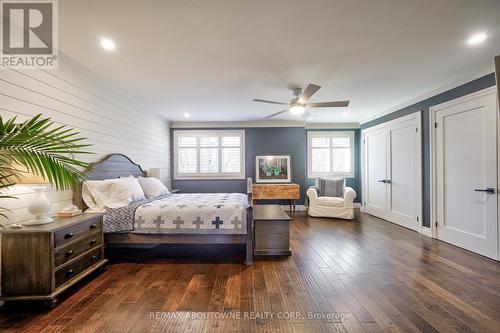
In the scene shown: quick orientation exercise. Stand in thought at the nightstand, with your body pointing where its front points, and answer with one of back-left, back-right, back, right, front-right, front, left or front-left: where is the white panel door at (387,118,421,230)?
front-left

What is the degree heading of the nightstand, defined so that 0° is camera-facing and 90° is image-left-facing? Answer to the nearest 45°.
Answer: approximately 315°

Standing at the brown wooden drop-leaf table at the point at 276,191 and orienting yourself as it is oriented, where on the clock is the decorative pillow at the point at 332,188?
The decorative pillow is roughly at 9 o'clock from the brown wooden drop-leaf table.

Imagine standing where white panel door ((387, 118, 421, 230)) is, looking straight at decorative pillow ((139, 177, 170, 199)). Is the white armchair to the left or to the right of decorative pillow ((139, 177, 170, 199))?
right

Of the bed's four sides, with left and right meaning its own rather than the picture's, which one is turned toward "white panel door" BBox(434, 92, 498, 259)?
front

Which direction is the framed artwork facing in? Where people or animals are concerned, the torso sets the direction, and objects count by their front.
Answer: toward the camera

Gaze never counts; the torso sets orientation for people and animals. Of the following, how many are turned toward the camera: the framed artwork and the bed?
1

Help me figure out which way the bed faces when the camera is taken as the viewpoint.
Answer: facing to the right of the viewer

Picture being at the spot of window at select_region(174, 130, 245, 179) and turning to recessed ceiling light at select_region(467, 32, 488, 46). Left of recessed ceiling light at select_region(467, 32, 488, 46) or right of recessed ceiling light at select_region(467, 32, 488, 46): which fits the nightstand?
right

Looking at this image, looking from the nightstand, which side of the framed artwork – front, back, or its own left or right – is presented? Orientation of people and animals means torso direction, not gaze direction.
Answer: front

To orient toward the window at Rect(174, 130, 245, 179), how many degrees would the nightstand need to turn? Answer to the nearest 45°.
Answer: approximately 90° to its left

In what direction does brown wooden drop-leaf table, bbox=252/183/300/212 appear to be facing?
toward the camera

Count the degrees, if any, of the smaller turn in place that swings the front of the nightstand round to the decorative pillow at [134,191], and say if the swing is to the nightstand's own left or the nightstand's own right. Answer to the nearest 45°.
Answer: approximately 90° to the nightstand's own left

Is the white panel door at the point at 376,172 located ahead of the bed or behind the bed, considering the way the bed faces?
ahead

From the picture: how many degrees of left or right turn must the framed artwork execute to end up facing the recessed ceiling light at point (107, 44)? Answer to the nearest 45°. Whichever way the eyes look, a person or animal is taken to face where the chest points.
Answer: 0° — it already faces it

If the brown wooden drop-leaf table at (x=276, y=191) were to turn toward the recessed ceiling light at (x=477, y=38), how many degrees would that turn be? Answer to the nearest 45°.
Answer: approximately 45° to its left

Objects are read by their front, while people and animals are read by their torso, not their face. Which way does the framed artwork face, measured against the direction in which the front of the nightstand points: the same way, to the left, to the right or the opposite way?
to the right
